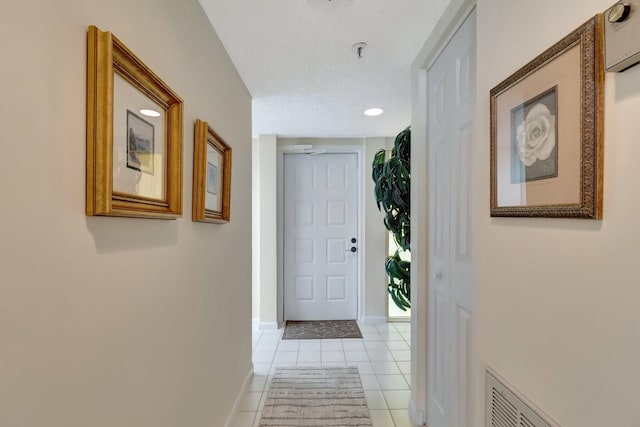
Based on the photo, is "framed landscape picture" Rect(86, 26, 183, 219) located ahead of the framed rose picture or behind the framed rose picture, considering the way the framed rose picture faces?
ahead

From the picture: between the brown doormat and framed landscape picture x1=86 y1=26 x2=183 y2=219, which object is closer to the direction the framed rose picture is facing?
the framed landscape picture

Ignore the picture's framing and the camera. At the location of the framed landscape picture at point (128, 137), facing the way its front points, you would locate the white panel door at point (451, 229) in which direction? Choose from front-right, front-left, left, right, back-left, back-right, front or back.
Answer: front-left

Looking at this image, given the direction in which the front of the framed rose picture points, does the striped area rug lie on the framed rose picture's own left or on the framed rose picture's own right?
on the framed rose picture's own right

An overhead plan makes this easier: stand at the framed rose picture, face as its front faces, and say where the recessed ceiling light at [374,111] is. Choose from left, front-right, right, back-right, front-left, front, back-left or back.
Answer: right

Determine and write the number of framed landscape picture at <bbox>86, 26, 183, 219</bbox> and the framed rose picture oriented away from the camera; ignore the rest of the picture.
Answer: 0

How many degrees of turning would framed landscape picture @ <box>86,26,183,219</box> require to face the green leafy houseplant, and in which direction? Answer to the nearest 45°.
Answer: approximately 90° to its left

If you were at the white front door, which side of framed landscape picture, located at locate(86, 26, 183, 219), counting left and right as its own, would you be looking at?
left

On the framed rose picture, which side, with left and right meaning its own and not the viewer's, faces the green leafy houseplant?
right

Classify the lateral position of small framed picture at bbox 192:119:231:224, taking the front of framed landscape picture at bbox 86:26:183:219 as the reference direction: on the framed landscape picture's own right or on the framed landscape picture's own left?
on the framed landscape picture's own left
